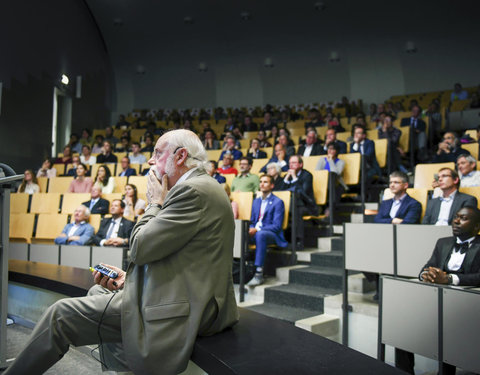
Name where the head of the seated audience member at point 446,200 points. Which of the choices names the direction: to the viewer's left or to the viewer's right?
to the viewer's left

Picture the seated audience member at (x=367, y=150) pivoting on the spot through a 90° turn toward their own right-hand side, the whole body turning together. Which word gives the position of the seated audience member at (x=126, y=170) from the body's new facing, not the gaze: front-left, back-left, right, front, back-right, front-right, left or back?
front-left

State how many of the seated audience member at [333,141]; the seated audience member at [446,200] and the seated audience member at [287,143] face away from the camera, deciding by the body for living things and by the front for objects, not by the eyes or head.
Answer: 0

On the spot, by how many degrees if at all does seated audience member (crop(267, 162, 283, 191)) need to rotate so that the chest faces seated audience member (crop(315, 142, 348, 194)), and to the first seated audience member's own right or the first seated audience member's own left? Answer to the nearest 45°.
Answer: approximately 135° to the first seated audience member's own left

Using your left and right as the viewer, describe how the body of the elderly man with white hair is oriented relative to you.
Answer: facing to the left of the viewer

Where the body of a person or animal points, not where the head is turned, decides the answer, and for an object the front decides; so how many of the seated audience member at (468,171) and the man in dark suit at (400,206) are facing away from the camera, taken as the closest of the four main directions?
0

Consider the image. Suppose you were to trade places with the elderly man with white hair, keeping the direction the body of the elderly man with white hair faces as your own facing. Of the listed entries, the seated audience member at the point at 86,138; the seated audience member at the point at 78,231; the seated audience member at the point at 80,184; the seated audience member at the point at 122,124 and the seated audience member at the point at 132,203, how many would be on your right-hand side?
5

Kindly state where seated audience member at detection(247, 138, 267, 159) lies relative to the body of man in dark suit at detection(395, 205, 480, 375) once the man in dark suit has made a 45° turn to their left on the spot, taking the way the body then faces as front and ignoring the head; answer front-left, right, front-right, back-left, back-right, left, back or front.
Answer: back-right

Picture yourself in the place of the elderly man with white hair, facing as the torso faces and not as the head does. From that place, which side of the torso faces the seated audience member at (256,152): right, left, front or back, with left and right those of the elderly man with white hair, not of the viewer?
right

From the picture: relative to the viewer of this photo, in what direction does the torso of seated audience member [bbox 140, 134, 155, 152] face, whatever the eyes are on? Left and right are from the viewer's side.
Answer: facing the viewer and to the left of the viewer

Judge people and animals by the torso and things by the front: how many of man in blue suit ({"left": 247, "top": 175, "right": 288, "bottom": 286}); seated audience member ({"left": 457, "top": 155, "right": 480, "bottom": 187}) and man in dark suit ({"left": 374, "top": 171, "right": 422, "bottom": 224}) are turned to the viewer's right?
0

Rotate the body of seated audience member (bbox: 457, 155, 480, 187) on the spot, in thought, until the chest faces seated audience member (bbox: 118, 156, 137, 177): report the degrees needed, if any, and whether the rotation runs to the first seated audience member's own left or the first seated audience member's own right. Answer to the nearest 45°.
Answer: approximately 45° to the first seated audience member's own right

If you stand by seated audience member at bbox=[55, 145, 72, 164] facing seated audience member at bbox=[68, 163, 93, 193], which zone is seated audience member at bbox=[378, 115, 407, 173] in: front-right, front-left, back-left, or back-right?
front-left

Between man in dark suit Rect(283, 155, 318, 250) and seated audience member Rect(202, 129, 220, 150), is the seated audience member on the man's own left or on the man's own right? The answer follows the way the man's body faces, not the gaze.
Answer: on the man's own right

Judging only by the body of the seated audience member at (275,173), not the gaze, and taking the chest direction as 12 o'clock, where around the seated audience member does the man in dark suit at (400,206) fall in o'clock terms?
The man in dark suit is roughly at 9 o'clock from the seated audience member.

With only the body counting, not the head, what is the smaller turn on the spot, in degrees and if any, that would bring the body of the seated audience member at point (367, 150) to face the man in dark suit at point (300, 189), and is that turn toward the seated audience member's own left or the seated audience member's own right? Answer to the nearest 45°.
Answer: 0° — they already face them

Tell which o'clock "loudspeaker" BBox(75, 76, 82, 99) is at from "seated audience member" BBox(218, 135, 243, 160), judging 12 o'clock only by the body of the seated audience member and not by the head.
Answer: The loudspeaker is roughly at 3 o'clock from the seated audience member.

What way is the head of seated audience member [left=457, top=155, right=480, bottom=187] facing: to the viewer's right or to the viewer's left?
to the viewer's left
